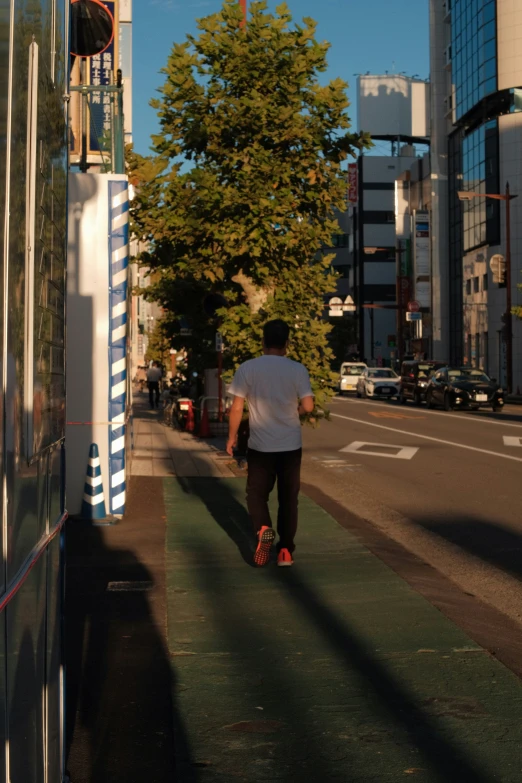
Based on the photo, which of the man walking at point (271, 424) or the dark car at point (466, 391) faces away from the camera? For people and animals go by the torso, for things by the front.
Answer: the man walking

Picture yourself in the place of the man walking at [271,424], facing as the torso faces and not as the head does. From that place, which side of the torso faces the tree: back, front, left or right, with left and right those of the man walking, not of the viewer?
front

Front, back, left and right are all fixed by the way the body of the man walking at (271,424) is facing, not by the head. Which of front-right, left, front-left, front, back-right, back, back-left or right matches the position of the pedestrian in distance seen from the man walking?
front

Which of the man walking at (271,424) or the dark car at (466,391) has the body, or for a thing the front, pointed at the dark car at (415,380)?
the man walking

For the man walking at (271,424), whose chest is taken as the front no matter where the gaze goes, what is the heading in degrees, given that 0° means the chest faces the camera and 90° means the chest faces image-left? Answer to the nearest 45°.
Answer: approximately 180°

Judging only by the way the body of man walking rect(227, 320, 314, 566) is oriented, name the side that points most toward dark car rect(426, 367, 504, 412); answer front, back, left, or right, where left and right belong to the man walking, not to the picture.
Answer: front

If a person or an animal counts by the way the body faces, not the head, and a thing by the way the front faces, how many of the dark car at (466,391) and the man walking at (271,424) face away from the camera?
1

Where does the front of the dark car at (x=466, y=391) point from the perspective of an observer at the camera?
facing the viewer and to the right of the viewer

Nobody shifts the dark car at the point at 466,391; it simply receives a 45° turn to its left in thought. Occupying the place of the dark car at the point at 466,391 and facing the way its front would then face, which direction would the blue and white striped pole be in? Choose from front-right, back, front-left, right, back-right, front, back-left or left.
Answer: right

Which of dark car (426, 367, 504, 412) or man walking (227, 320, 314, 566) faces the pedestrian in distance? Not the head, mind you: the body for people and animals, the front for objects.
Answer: the man walking

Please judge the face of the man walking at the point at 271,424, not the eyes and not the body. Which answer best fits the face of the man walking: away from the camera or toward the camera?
away from the camera

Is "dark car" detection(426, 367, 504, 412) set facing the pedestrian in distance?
no
